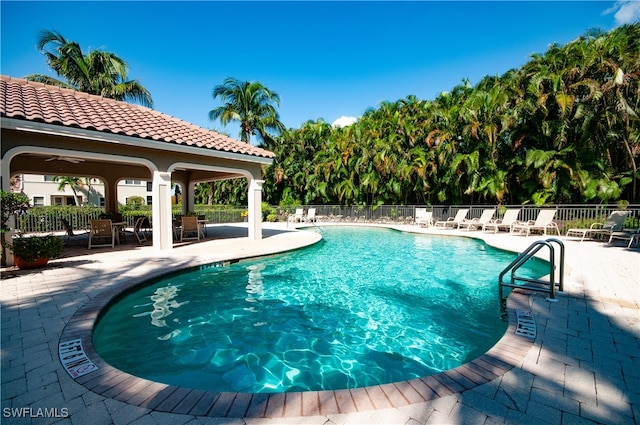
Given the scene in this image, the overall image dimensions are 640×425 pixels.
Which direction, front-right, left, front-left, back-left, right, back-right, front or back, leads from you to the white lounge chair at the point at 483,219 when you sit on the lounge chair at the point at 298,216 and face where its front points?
left

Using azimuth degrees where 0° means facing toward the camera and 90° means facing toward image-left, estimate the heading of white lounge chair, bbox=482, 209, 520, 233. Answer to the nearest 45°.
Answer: approximately 45°

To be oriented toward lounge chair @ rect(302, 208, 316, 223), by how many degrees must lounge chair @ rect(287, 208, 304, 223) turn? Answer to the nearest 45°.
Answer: approximately 90° to its left

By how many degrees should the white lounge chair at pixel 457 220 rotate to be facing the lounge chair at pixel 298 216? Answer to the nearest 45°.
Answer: approximately 45° to its right

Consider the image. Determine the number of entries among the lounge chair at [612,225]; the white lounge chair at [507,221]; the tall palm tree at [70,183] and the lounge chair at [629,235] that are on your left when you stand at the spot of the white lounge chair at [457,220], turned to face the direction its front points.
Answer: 3

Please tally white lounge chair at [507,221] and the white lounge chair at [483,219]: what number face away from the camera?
0

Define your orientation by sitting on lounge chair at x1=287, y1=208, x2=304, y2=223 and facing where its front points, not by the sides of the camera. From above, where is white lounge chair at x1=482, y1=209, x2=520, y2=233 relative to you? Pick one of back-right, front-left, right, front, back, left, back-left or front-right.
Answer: left

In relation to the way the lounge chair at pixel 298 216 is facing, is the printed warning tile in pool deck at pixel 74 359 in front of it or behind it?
in front

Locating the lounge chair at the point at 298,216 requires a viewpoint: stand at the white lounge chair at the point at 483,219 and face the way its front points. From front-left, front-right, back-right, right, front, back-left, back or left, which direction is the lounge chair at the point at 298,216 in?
front-right

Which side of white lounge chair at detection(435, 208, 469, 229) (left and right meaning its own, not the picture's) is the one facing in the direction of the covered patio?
front

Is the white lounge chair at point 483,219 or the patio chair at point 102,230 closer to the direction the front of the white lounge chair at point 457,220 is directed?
the patio chair
